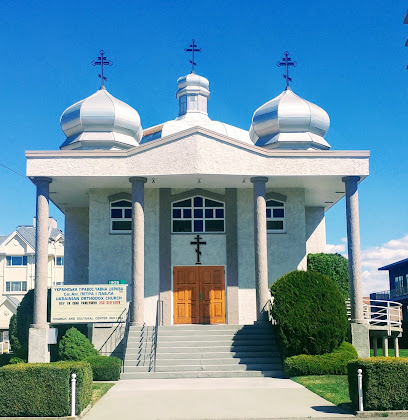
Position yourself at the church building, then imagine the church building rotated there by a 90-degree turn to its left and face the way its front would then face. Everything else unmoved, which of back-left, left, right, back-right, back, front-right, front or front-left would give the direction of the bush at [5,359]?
back

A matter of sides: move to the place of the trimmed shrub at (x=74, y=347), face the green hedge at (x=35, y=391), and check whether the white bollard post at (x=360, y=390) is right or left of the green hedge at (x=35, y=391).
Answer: left

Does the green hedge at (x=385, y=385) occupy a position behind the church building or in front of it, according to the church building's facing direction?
in front

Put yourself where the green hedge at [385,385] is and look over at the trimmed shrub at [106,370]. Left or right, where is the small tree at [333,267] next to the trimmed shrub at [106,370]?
right

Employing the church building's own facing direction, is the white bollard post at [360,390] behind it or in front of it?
in front

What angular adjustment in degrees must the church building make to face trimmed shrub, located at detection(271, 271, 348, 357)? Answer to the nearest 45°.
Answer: approximately 45° to its left

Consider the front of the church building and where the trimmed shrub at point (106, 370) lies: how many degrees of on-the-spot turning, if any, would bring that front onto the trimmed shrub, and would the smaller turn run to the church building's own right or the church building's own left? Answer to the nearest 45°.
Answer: approximately 45° to the church building's own right

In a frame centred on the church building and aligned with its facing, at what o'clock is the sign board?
The sign board is roughly at 2 o'clock from the church building.

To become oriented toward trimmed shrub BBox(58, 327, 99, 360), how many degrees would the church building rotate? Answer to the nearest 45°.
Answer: approximately 45° to its right

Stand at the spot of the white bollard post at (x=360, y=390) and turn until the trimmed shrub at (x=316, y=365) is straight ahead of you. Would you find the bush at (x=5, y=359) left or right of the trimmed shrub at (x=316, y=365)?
left

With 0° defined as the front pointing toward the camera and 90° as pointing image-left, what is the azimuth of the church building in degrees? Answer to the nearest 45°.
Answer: approximately 0°
